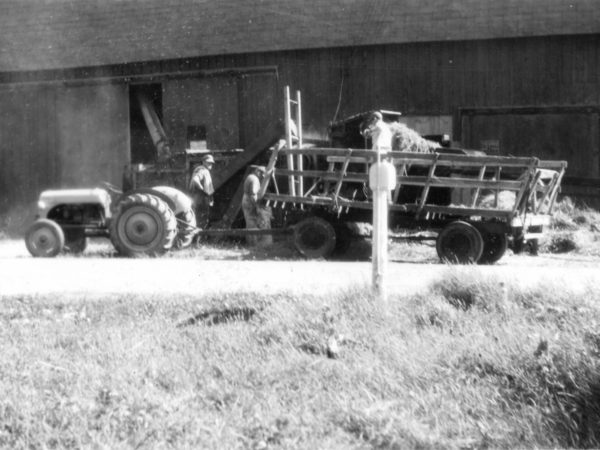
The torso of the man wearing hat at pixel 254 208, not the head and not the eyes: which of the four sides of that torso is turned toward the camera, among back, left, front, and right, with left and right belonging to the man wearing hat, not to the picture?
right

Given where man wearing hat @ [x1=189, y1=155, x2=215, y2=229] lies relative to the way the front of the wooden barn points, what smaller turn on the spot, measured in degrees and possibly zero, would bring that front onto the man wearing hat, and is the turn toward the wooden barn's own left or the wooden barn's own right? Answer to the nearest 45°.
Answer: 0° — it already faces them

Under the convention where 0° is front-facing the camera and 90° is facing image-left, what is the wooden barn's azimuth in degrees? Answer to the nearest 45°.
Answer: approximately 0°

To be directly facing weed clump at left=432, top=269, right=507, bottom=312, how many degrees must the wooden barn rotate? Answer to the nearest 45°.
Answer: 0° — it already faces it

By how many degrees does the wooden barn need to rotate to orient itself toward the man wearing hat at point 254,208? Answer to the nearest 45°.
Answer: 0° — it already faces them
